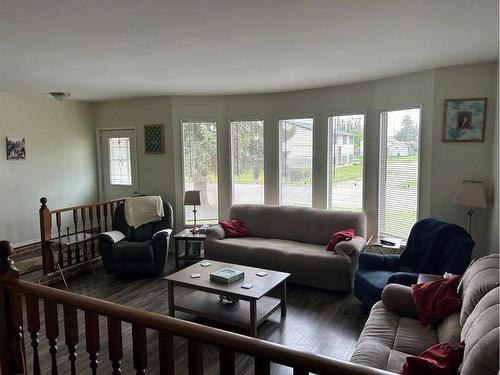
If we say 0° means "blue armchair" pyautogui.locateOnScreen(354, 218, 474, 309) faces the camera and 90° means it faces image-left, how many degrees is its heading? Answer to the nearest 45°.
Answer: approximately 45°

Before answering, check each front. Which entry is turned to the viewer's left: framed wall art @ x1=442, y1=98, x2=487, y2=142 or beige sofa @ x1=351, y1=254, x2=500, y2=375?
the beige sofa

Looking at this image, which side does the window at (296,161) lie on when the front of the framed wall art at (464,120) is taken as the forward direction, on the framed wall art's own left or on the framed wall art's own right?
on the framed wall art's own right

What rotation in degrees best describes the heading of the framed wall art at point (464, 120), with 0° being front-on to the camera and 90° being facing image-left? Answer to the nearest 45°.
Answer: approximately 0°

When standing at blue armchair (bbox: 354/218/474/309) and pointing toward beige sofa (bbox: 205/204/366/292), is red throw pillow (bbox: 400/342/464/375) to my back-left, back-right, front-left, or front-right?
back-left

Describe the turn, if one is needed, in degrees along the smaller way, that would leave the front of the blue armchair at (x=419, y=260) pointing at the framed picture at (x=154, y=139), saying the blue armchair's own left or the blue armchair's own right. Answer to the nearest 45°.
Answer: approximately 45° to the blue armchair's own right

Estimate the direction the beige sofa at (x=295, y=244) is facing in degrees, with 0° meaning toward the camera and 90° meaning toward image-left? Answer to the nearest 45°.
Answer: approximately 45°

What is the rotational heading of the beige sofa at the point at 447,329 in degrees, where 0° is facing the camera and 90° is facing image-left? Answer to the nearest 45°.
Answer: approximately 90°

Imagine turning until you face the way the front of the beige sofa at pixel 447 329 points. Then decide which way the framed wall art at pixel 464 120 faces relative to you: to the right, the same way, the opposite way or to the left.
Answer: to the left

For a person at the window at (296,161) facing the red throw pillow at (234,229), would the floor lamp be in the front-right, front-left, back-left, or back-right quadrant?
back-left

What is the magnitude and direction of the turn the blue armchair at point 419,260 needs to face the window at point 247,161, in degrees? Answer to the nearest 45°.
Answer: approximately 90° to its right
